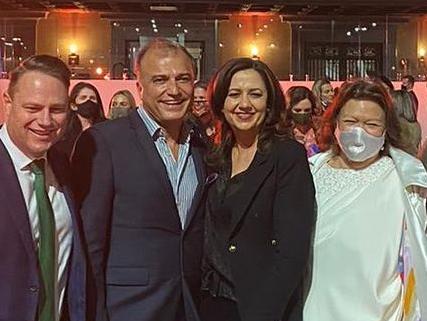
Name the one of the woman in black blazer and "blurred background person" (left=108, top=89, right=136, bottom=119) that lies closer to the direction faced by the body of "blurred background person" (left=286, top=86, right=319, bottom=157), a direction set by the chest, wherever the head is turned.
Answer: the woman in black blazer

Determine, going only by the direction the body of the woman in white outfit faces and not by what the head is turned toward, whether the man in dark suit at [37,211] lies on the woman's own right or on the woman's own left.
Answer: on the woman's own right

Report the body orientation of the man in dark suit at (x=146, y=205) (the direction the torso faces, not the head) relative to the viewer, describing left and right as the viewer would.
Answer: facing the viewer and to the right of the viewer

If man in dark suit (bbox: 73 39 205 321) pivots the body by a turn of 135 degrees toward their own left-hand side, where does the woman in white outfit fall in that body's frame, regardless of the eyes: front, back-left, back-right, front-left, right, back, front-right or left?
right

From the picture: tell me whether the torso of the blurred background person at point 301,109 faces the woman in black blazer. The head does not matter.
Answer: yes

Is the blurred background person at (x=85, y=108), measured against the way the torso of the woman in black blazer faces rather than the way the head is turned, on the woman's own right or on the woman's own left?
on the woman's own right

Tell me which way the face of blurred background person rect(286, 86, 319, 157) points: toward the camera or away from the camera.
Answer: toward the camera

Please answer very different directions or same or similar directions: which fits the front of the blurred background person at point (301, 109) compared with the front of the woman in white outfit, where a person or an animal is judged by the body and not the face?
same or similar directions

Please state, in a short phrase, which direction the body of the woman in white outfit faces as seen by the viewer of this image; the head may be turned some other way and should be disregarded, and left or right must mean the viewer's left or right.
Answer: facing the viewer

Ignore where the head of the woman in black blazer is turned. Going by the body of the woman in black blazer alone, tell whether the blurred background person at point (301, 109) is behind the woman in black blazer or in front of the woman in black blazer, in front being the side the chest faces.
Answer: behind

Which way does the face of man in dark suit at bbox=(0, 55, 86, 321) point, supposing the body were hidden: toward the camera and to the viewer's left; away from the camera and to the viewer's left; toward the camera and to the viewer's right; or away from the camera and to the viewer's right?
toward the camera and to the viewer's right

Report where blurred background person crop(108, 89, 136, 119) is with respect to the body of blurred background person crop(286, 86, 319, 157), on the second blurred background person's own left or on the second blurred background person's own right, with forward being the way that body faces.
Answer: on the second blurred background person's own right

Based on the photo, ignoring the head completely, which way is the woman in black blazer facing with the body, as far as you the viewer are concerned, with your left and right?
facing the viewer and to the left of the viewer

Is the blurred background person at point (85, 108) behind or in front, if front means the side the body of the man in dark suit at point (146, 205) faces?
behind

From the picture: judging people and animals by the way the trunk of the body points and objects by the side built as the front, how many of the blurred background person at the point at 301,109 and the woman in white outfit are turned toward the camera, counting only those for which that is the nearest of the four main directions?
2

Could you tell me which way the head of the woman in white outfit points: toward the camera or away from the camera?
toward the camera
